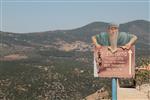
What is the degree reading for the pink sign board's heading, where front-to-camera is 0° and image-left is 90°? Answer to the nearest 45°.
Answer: approximately 0°
